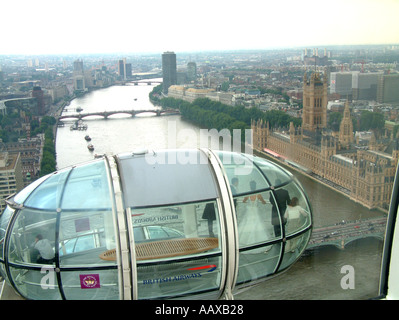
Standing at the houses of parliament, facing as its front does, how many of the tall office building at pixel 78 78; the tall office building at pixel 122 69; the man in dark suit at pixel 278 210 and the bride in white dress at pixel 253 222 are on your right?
2

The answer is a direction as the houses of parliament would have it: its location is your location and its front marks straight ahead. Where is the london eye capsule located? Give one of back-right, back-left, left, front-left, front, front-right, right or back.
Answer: front-left

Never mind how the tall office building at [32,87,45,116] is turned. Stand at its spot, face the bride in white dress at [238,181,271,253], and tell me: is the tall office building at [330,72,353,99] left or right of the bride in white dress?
left

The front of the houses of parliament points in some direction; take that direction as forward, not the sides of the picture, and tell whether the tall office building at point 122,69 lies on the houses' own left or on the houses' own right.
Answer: on the houses' own right

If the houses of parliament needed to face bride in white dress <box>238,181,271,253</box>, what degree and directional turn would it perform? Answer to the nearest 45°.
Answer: approximately 45° to its left
